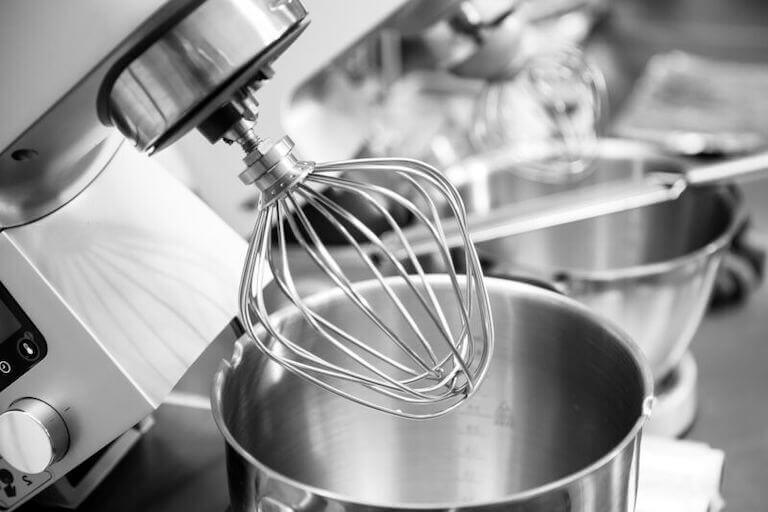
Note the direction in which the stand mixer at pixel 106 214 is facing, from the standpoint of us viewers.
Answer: facing the viewer and to the right of the viewer
